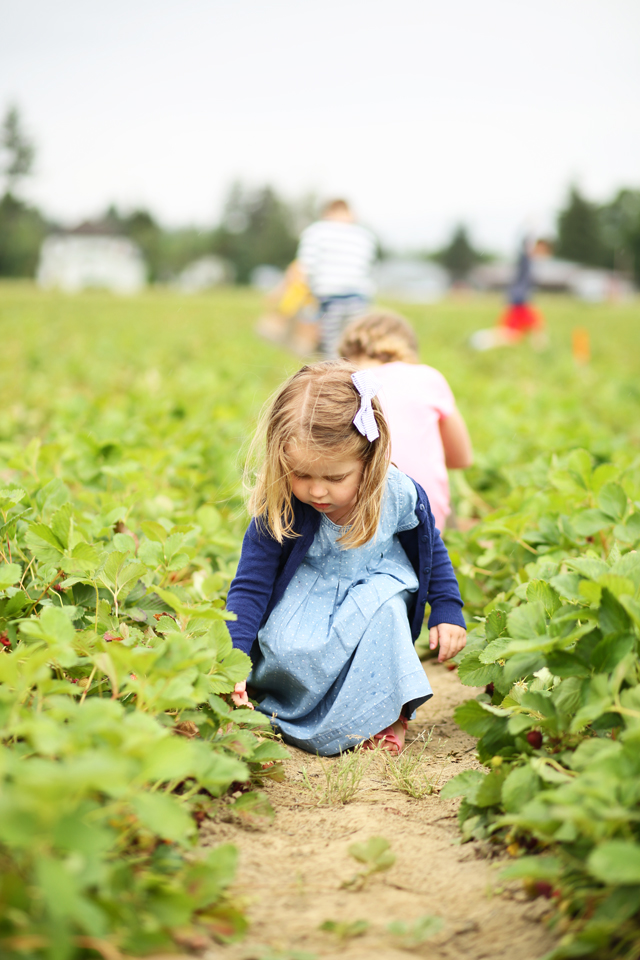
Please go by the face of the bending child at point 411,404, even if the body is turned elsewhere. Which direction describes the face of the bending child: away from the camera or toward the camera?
away from the camera

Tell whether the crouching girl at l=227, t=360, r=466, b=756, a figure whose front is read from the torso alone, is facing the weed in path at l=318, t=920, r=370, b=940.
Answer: yes

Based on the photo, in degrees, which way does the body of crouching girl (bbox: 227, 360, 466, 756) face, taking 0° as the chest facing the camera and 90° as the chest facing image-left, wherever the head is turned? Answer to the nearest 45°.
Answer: approximately 0°

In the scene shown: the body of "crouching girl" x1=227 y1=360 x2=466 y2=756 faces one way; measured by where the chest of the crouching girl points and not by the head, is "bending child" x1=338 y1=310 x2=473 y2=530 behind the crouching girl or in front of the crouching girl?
behind

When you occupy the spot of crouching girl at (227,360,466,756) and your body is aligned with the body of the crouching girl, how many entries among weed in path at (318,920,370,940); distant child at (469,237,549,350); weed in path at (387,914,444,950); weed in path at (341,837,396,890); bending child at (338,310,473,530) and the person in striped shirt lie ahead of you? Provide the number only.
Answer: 3

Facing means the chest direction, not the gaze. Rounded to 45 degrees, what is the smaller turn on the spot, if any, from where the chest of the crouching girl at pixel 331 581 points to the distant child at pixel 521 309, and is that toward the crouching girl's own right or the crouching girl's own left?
approximately 180°

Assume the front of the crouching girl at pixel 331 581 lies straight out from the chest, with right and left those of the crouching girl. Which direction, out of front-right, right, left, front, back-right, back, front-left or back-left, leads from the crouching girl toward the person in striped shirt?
back

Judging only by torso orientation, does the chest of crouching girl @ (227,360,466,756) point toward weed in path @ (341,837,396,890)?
yes
